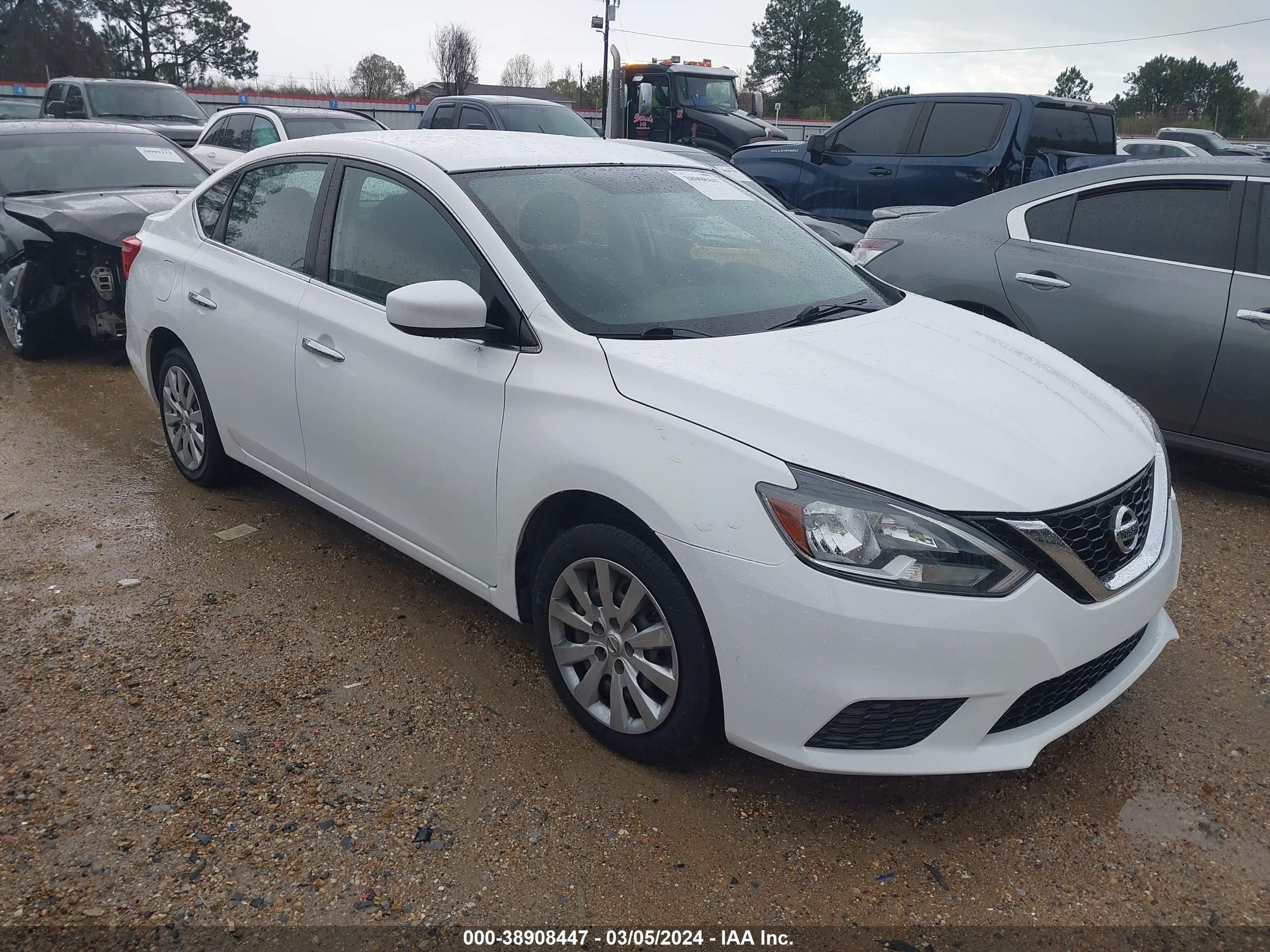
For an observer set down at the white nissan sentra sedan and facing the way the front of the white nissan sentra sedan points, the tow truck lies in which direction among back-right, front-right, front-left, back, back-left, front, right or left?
back-left

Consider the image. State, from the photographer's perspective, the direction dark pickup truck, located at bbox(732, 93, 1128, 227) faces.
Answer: facing away from the viewer and to the left of the viewer

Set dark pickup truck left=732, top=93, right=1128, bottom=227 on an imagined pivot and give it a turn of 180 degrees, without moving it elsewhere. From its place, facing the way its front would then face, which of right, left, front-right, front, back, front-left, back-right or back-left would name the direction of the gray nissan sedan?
front-right

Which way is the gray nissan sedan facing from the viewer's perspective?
to the viewer's right

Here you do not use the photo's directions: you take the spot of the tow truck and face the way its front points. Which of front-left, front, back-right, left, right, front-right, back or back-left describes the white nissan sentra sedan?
front-right

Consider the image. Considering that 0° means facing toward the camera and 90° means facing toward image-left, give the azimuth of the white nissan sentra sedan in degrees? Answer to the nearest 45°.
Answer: approximately 315°

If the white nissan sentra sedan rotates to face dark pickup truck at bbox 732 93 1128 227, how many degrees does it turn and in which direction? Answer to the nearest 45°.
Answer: approximately 135° to its left

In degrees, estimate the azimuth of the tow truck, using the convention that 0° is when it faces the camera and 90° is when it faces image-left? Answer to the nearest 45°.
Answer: approximately 315°
